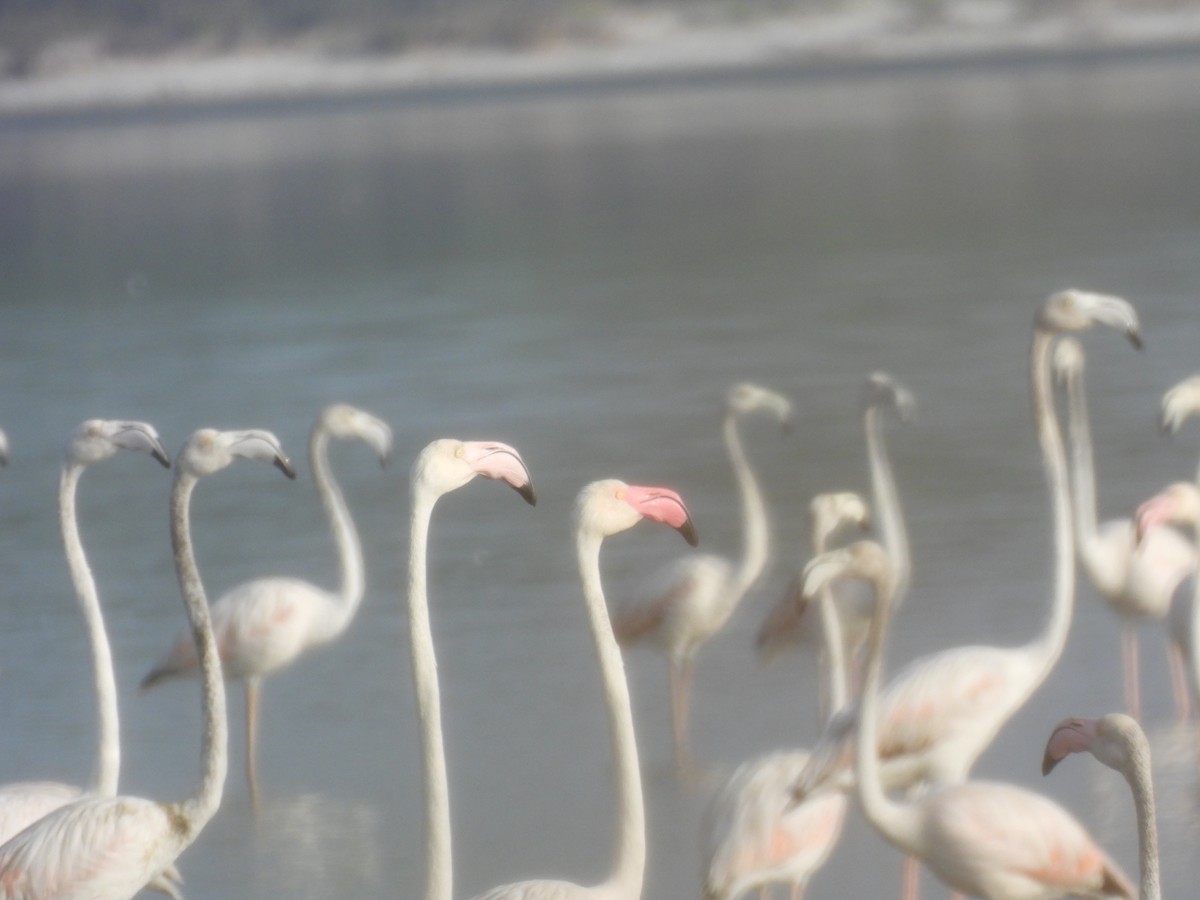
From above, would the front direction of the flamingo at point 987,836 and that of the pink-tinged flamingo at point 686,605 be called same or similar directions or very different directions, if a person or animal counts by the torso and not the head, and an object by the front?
very different directions

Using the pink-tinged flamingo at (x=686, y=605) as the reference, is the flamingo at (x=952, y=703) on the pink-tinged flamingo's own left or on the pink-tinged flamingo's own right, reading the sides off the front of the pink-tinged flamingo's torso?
on the pink-tinged flamingo's own right

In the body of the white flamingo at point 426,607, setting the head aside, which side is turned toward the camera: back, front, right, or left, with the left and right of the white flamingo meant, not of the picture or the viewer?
right

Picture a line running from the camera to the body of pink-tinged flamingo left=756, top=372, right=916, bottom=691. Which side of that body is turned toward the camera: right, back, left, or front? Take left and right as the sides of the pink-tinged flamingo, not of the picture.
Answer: right

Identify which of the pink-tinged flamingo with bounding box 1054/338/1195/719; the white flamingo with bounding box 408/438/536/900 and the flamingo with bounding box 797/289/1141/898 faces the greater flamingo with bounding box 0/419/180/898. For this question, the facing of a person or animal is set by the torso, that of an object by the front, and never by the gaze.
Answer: the pink-tinged flamingo

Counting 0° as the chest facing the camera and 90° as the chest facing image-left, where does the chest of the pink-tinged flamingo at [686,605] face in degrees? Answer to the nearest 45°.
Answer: approximately 270°
